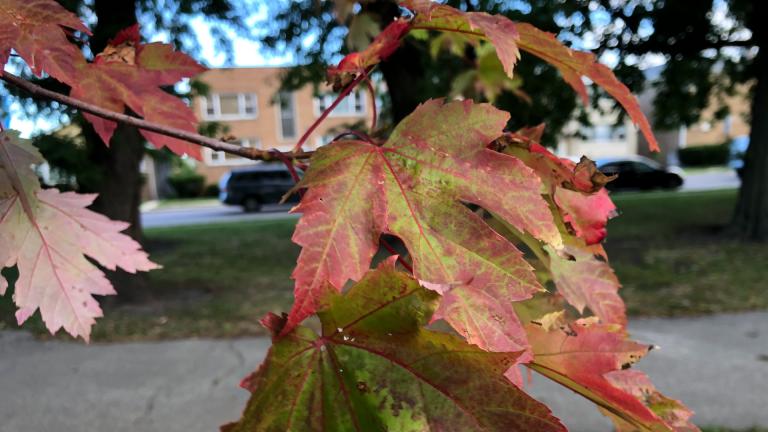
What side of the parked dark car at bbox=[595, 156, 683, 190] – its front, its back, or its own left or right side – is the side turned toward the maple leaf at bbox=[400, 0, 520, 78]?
right

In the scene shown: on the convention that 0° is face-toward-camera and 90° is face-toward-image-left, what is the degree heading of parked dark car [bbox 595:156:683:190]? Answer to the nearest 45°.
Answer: approximately 270°

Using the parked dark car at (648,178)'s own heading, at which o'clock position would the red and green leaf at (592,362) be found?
The red and green leaf is roughly at 3 o'clock from the parked dark car.

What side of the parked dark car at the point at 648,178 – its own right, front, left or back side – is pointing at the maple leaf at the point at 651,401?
right

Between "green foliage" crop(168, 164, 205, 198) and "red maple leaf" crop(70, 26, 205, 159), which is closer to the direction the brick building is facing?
the red maple leaf

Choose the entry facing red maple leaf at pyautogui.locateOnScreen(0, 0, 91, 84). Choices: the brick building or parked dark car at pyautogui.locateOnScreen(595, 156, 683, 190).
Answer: the brick building

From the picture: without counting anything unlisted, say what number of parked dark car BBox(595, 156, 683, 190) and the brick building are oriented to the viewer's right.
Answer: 1

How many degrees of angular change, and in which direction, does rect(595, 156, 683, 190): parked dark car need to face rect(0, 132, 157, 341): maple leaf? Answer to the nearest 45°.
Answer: approximately 90° to its right

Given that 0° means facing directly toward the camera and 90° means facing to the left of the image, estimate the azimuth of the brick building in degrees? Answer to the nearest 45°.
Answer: approximately 0°

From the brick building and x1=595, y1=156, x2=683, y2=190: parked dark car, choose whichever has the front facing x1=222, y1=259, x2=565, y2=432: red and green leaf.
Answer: the brick building

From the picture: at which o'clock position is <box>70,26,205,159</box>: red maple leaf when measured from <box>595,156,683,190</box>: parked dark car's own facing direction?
The red maple leaf is roughly at 3 o'clock from the parked dark car.

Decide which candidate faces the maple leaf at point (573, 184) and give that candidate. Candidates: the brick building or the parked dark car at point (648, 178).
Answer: the brick building

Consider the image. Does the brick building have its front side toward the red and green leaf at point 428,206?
yes

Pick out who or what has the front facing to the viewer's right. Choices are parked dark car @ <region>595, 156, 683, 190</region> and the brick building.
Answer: the parked dark car

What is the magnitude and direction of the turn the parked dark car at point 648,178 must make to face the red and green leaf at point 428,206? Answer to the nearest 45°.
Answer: approximately 90° to its right
